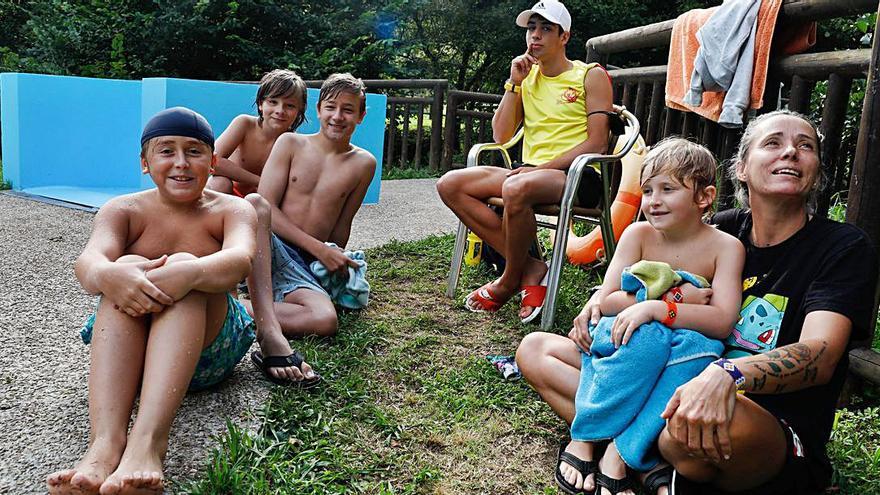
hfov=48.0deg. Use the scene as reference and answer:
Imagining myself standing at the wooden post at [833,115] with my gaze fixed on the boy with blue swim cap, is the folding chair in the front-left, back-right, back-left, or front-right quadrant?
front-right

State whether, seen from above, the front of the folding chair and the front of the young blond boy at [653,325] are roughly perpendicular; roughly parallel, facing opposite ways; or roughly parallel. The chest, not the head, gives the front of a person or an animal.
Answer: roughly parallel

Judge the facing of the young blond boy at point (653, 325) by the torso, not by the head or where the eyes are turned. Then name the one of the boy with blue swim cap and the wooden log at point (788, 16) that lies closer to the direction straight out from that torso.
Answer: the boy with blue swim cap

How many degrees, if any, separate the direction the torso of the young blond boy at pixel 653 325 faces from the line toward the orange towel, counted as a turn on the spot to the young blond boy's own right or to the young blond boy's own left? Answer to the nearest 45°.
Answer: approximately 135° to the young blond boy's own right

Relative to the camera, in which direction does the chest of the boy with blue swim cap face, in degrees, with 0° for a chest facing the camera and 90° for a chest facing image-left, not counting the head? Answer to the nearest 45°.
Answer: approximately 0°

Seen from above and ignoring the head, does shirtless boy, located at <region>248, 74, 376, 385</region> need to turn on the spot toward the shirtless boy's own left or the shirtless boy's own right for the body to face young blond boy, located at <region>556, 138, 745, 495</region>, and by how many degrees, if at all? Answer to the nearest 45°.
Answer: approximately 45° to the shirtless boy's own left

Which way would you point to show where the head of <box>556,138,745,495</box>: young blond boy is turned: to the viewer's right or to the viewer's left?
to the viewer's left

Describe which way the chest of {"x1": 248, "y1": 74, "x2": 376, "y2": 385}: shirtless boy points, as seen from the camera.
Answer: toward the camera

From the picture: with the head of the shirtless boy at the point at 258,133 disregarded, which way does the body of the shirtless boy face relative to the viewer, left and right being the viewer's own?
facing the viewer

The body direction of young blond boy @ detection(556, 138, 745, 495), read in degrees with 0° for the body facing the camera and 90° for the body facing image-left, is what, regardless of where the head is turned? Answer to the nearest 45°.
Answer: approximately 45°

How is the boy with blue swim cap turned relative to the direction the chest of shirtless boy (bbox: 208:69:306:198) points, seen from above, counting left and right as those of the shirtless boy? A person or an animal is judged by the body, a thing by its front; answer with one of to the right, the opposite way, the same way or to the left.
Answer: the same way

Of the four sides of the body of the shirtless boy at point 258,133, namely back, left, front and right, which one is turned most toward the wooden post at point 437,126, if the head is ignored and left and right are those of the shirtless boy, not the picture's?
back

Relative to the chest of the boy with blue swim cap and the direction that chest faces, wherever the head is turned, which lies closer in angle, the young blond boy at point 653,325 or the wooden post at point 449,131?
the young blond boy

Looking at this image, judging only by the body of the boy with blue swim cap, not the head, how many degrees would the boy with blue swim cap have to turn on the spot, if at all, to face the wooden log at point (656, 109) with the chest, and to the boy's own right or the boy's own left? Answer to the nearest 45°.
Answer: approximately 135° to the boy's own left

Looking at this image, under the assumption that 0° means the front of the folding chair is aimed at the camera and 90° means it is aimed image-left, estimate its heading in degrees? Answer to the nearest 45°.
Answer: approximately 45°

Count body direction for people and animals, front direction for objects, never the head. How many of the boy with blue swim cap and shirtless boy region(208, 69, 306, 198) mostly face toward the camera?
2

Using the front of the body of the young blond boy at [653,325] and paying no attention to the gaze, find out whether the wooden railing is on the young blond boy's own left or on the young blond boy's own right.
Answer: on the young blond boy's own right
